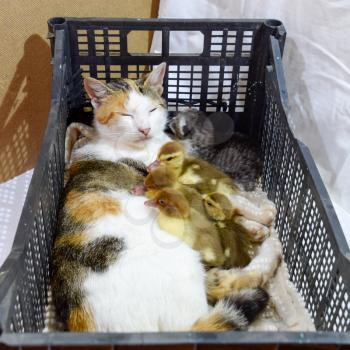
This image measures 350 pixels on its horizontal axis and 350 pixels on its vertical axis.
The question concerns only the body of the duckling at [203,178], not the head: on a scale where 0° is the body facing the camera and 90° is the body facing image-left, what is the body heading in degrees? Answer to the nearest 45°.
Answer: approximately 90°

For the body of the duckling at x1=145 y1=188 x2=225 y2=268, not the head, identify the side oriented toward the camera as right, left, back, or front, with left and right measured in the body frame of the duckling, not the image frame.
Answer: left

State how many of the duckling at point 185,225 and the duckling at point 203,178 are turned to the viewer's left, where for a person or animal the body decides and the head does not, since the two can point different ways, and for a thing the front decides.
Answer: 2

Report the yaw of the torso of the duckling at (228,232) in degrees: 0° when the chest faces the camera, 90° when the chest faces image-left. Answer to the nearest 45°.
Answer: approximately 135°
